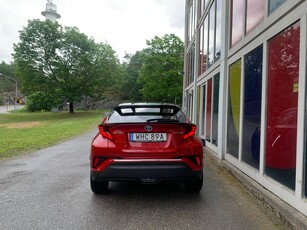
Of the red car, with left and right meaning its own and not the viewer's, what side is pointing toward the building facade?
right

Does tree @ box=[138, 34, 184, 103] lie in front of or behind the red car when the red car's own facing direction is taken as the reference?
in front

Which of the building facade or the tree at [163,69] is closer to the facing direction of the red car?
the tree

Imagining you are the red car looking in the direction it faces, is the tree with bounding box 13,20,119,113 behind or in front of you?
in front

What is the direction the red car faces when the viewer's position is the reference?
facing away from the viewer
